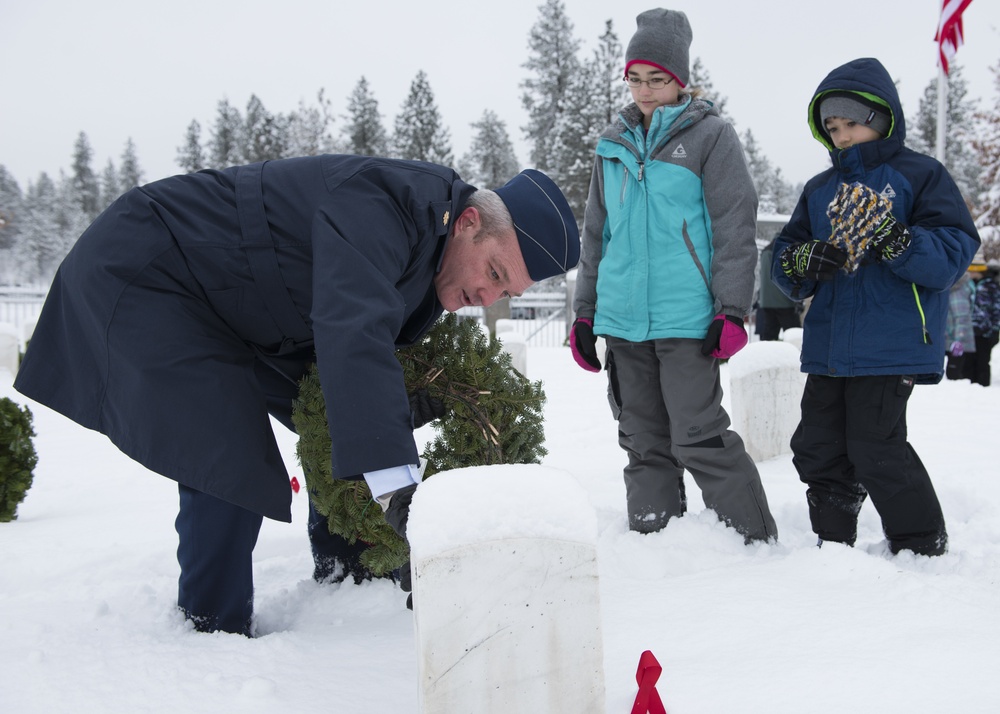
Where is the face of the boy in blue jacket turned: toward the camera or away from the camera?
toward the camera

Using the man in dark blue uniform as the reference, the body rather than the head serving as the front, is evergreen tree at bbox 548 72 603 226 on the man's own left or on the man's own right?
on the man's own left

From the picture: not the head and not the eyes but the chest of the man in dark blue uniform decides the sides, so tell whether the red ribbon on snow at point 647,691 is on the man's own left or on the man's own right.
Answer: on the man's own right

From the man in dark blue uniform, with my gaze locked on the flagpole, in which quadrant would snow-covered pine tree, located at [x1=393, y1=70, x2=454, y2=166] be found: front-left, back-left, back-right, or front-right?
front-left

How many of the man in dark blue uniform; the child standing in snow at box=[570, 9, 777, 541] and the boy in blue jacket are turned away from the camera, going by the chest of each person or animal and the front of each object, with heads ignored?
0

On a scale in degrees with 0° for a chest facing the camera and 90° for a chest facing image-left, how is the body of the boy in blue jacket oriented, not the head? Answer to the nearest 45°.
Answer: approximately 45°

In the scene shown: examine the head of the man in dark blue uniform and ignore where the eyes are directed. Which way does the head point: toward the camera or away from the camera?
toward the camera

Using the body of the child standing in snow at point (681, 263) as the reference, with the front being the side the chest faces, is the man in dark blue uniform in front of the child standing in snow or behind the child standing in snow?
in front

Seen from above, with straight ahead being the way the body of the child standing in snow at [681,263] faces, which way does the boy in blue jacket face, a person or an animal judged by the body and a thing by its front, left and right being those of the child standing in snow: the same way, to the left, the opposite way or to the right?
the same way
